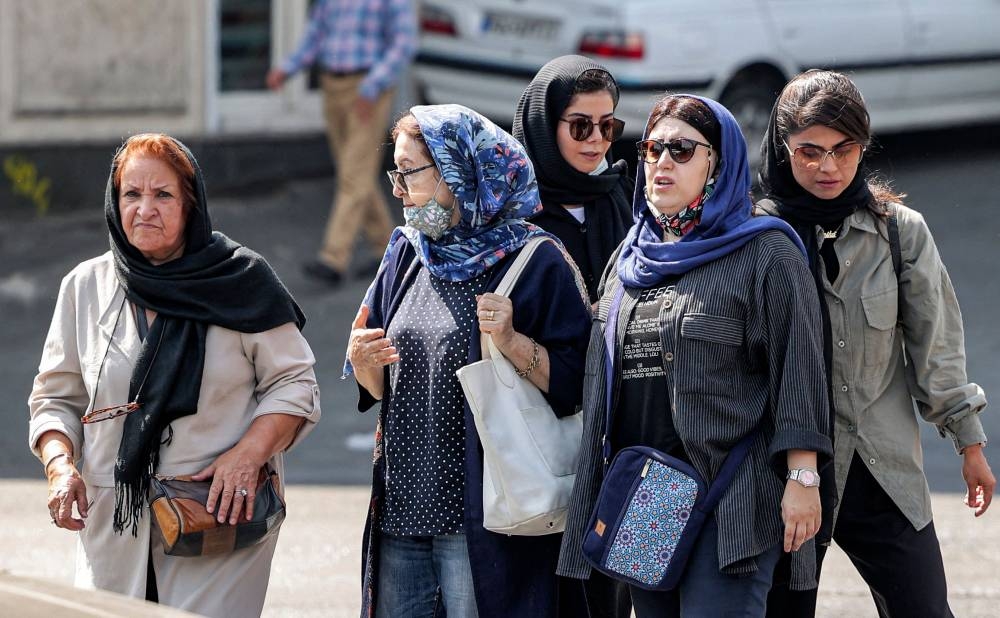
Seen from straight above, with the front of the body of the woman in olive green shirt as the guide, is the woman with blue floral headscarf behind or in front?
in front

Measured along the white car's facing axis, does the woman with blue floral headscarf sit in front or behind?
behind

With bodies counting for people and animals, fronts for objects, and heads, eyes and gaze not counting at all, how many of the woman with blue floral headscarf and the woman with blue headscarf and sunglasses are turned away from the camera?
0

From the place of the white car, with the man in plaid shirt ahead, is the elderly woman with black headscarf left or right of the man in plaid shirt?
left

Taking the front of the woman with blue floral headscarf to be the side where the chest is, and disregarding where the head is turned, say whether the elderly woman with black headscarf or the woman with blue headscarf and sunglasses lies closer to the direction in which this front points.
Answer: the elderly woman with black headscarf

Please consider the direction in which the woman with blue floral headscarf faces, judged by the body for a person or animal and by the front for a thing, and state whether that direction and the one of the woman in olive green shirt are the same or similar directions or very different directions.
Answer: same or similar directions

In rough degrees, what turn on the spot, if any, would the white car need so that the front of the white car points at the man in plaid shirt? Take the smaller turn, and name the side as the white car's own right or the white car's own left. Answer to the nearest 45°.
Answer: approximately 180°

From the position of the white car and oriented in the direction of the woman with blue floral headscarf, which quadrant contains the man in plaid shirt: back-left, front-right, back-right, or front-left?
front-right

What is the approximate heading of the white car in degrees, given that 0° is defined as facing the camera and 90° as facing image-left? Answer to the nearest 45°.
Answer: approximately 225°
